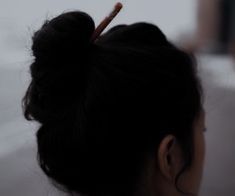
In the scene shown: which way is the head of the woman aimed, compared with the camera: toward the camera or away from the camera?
away from the camera
